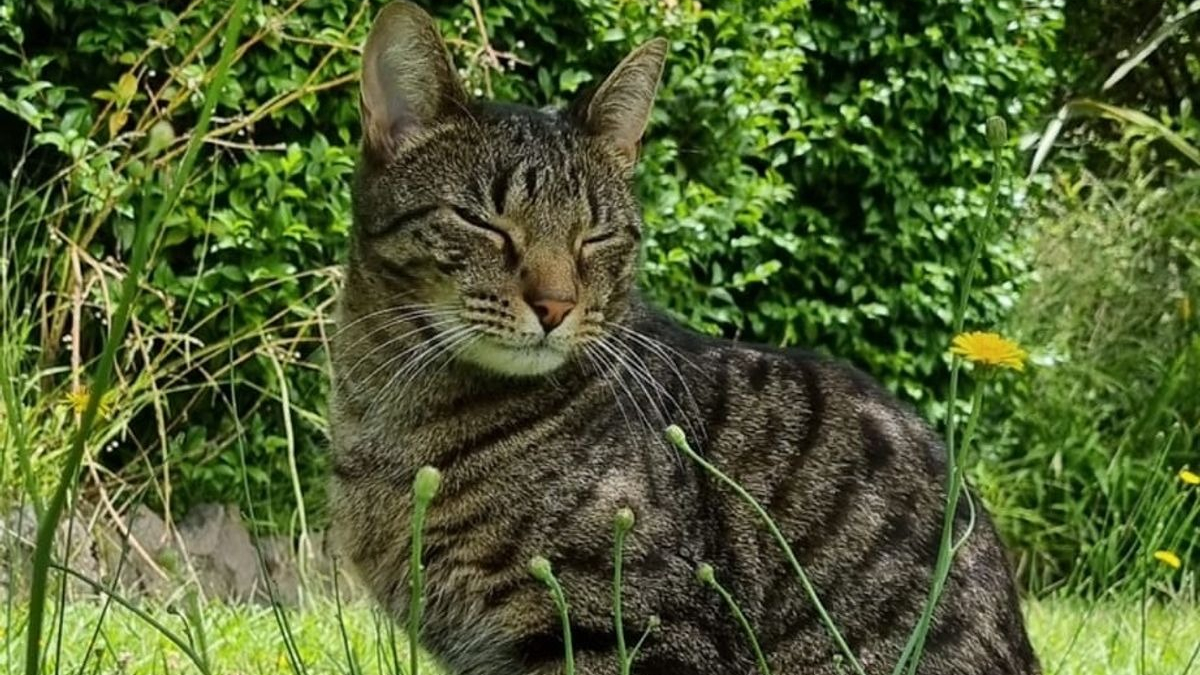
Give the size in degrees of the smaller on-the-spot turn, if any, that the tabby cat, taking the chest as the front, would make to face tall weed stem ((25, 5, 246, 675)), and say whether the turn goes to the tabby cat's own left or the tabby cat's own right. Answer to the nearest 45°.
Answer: approximately 45° to the tabby cat's own left

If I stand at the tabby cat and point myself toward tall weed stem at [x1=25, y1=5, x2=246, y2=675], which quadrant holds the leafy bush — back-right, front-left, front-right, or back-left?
back-right

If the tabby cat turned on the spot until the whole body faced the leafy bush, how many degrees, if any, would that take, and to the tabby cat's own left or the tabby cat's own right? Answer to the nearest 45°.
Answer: approximately 135° to the tabby cat's own right

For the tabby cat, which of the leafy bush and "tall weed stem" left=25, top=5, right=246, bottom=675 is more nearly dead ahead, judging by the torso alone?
the tall weed stem

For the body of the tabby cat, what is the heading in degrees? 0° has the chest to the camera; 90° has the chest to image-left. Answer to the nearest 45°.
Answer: approximately 45°
